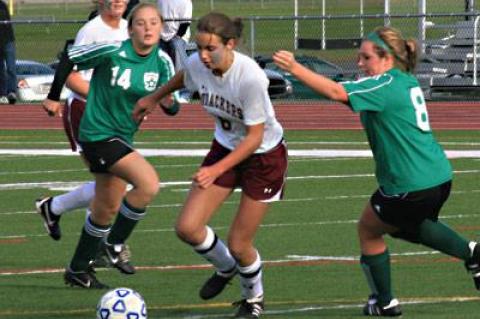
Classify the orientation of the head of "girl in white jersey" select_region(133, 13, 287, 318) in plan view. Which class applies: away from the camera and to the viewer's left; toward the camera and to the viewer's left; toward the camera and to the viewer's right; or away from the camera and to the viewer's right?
toward the camera and to the viewer's left

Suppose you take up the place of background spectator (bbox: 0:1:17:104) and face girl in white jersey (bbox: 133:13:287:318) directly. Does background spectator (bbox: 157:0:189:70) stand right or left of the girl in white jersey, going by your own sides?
left

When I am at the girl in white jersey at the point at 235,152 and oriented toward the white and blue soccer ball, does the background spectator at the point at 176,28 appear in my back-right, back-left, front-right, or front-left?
back-right

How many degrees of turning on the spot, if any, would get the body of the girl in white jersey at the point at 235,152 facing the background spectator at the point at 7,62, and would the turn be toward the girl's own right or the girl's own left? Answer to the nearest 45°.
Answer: approximately 135° to the girl's own right

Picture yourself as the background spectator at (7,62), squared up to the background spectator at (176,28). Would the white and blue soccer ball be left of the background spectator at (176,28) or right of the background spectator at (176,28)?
right

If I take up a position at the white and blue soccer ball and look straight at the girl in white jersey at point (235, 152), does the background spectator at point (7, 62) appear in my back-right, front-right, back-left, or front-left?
front-left

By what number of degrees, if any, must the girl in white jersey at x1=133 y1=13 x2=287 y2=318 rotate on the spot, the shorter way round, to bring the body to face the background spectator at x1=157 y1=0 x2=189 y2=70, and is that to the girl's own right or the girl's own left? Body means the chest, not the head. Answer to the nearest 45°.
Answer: approximately 135° to the girl's own right

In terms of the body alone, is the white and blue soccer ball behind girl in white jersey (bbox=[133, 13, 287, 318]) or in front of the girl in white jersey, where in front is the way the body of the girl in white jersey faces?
in front

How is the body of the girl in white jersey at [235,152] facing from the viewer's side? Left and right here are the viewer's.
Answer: facing the viewer and to the left of the viewer

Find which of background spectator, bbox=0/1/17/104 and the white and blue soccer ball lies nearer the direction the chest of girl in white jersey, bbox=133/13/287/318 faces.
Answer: the white and blue soccer ball

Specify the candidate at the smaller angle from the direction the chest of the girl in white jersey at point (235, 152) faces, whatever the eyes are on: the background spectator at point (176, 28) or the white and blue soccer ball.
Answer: the white and blue soccer ball

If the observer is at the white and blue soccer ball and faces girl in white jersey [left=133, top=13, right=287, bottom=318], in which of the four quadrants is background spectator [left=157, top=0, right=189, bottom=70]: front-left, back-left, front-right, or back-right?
front-left
